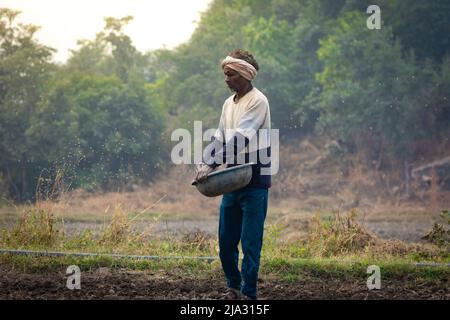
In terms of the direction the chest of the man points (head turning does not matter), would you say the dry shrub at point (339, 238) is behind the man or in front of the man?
behind

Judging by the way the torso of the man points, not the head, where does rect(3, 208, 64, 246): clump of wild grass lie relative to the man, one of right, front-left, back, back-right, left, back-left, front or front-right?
right

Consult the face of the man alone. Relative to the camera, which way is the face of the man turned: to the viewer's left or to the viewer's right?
to the viewer's left

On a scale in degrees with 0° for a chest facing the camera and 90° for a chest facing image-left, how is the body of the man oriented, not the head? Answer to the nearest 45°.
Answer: approximately 45°

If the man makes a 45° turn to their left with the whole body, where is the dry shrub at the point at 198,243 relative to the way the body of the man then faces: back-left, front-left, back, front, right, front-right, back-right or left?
back

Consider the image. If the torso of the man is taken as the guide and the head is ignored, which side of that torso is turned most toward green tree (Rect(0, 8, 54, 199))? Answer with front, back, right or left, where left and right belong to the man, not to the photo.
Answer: right
